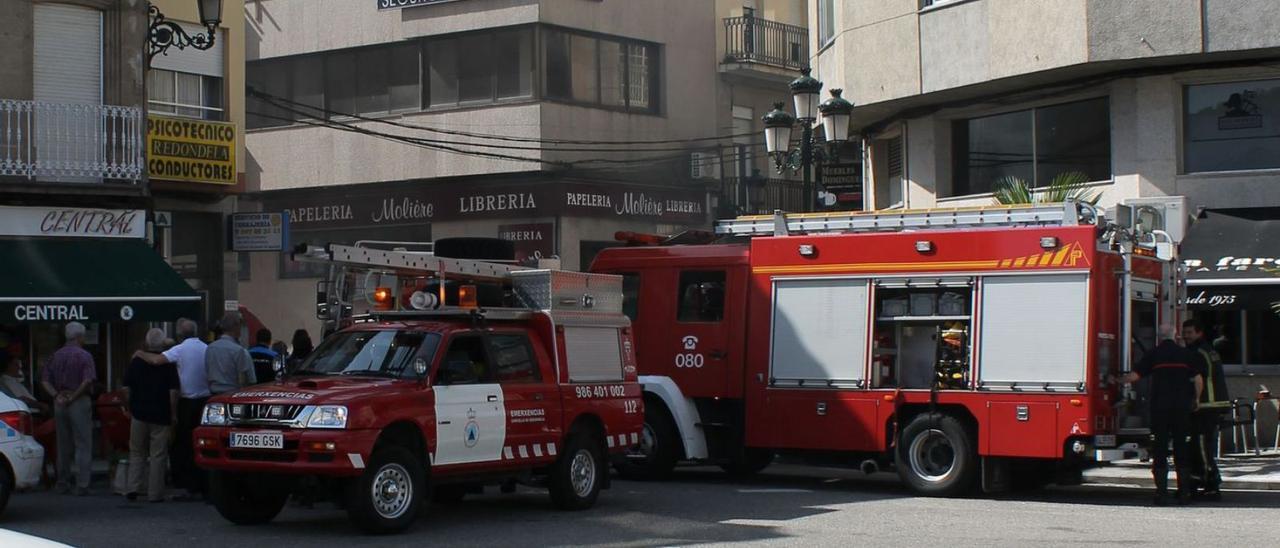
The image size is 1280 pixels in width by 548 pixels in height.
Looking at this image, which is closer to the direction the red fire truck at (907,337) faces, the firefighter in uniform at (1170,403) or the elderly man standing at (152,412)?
the elderly man standing

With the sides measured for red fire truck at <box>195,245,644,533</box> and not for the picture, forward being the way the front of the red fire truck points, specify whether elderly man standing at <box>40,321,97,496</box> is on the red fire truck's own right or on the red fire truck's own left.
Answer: on the red fire truck's own right

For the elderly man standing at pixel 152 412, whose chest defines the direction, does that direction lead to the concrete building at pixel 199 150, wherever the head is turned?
yes

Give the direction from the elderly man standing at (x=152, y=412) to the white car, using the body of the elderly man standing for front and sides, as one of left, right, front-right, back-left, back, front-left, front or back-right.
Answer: back-left

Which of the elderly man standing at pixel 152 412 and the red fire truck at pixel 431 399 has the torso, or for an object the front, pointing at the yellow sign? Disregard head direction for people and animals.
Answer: the elderly man standing

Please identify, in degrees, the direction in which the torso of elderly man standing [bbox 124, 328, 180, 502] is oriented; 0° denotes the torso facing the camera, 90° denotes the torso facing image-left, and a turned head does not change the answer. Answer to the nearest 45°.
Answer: approximately 180°

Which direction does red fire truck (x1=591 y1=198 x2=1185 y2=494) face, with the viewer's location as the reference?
facing away from the viewer and to the left of the viewer
